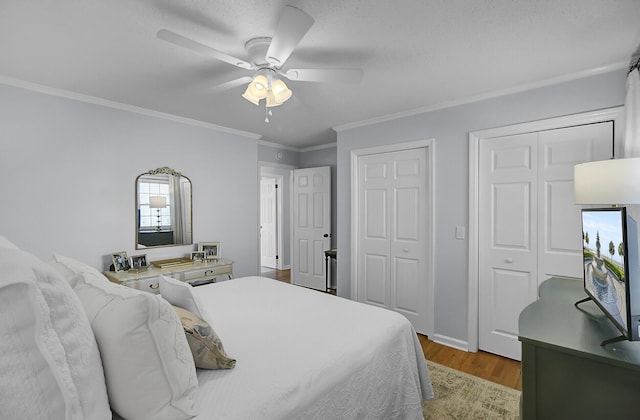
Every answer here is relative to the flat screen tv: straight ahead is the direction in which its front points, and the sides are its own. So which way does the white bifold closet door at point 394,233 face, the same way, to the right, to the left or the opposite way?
to the left

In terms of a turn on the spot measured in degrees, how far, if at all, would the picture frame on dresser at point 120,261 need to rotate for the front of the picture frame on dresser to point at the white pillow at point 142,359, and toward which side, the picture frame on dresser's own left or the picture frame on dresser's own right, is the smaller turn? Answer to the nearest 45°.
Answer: approximately 45° to the picture frame on dresser's own right

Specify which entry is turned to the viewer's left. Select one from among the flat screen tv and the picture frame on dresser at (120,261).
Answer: the flat screen tv

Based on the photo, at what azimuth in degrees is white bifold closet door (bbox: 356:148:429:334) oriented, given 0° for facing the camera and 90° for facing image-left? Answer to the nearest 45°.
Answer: approximately 45°

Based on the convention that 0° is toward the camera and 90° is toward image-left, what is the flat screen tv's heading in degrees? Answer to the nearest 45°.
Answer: approximately 90°

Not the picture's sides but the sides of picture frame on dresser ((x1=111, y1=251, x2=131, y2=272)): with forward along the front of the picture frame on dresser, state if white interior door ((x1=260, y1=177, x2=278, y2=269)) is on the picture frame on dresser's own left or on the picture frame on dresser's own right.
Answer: on the picture frame on dresser's own left

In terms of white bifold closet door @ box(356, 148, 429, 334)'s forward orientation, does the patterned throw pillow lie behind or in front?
in front

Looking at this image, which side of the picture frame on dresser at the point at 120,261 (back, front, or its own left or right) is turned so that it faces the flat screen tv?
front

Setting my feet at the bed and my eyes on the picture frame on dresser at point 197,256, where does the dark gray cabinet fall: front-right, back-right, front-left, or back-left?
back-right

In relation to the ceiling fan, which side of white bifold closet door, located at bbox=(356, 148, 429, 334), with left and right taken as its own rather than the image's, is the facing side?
front

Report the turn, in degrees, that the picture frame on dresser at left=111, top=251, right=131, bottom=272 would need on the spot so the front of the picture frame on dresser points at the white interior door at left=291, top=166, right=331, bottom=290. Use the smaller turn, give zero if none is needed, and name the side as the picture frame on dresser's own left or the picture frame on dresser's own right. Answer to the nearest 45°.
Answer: approximately 45° to the picture frame on dresser's own left

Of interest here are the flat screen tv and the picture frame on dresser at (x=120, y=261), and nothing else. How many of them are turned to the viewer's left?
1

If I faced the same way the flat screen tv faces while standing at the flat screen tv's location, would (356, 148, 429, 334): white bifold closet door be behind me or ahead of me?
ahead
